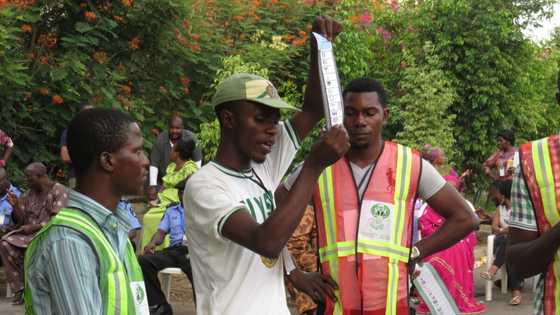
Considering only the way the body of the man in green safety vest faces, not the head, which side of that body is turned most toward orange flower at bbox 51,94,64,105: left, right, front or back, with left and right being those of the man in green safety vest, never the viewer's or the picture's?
left

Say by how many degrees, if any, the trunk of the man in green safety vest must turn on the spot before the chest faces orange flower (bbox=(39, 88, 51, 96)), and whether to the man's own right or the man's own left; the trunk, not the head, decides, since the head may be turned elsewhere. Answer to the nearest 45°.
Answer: approximately 90° to the man's own left

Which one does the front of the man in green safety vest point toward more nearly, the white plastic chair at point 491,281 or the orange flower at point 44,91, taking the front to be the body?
the white plastic chair

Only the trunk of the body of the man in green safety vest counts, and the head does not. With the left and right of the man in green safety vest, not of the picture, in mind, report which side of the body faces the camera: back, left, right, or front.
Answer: right

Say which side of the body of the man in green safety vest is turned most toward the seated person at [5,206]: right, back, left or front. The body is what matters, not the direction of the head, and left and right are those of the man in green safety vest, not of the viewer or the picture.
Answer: left

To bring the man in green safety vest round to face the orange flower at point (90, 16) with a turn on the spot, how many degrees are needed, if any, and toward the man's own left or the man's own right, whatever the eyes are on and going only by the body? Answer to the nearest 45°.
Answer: approximately 90° to the man's own left

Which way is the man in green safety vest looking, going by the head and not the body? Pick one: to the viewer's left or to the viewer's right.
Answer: to the viewer's right

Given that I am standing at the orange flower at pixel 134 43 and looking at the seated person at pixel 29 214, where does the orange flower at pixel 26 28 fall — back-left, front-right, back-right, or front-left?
front-right

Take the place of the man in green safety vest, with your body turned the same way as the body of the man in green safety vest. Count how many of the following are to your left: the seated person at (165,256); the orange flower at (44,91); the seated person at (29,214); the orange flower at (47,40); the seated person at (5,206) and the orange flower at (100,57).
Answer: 6

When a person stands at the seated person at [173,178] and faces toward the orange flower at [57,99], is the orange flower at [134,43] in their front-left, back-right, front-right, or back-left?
front-right

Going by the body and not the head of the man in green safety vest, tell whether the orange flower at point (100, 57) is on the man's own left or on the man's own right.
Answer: on the man's own left
